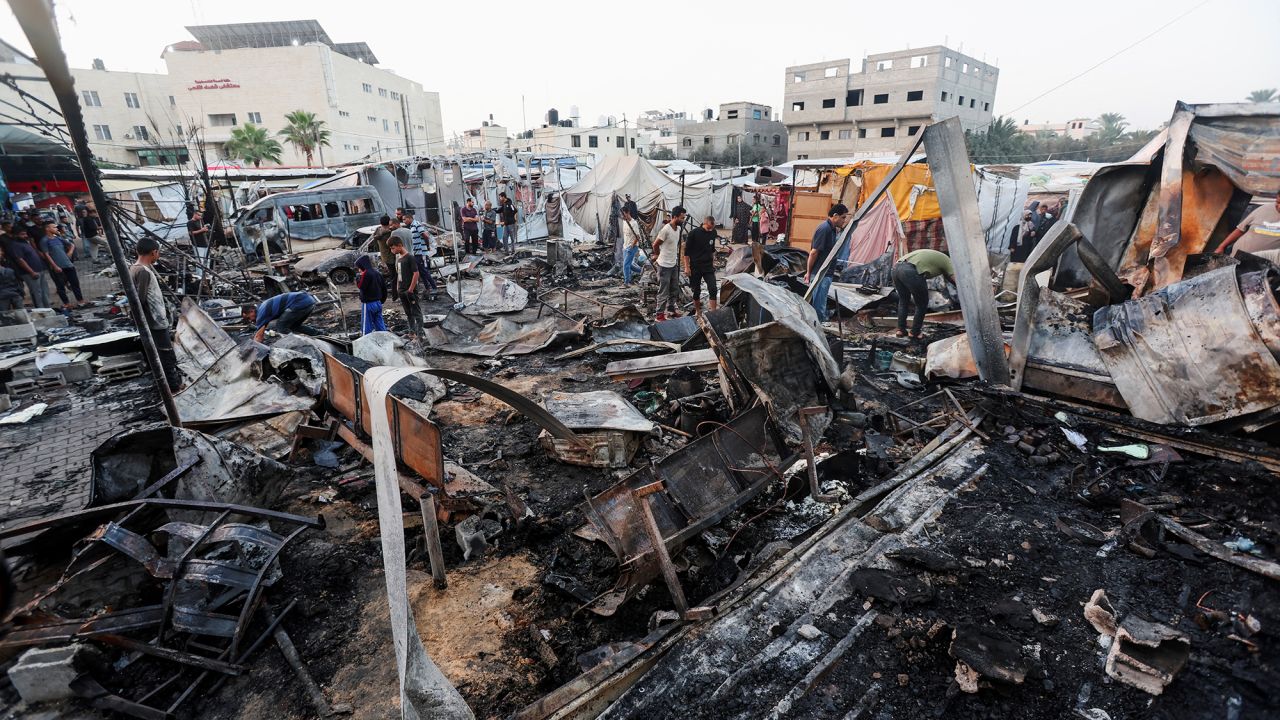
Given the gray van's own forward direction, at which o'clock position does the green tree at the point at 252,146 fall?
The green tree is roughly at 3 o'clock from the gray van.

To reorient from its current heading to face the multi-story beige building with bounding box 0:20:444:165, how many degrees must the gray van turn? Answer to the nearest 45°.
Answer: approximately 90° to its right

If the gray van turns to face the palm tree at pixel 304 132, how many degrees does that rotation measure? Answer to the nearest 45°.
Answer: approximately 90° to its right

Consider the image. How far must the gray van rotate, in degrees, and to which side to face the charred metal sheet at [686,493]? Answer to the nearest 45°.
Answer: approximately 90° to its left

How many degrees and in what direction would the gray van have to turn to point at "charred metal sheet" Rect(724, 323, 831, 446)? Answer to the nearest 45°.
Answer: approximately 90° to its left

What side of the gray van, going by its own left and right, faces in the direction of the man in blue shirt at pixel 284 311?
left

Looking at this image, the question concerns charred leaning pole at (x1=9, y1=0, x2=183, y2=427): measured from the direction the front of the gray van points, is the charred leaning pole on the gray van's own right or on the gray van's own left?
on the gray van's own left

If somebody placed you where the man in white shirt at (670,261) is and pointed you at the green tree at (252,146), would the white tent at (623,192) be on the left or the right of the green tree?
right

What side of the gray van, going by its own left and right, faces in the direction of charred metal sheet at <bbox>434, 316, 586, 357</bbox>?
left

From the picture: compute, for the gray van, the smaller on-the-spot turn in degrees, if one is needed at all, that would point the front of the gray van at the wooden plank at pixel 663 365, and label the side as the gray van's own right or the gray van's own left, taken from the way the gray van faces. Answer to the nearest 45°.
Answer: approximately 90° to the gray van's own left

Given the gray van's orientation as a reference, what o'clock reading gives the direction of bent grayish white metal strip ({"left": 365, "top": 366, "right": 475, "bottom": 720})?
The bent grayish white metal strip is roughly at 9 o'clock from the gray van.

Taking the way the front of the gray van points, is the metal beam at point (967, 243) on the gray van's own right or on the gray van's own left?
on the gray van's own left

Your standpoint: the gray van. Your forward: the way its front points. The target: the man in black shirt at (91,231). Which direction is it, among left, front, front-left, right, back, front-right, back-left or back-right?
front-right

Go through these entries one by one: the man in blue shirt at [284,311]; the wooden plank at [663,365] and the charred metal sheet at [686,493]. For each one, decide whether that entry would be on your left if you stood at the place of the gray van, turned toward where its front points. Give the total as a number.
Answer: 3

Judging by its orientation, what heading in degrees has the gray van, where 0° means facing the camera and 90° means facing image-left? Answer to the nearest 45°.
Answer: approximately 90°
